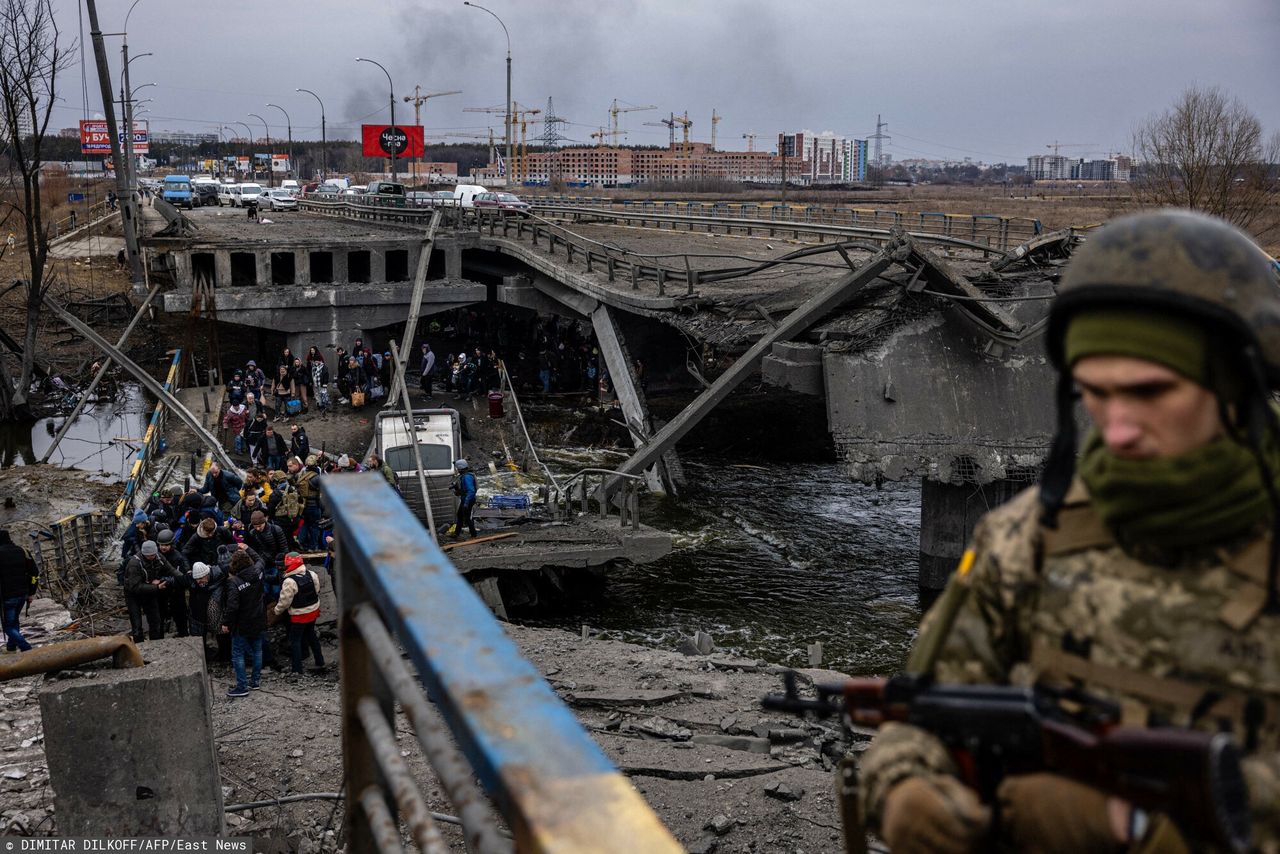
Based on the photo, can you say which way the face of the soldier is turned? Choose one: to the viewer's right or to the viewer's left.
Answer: to the viewer's left

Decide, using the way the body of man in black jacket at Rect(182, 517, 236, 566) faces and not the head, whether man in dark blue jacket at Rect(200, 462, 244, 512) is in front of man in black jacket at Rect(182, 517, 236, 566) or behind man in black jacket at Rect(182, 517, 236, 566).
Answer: behind

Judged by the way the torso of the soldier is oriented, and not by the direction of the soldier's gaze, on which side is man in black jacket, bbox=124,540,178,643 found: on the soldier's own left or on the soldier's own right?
on the soldier's own right

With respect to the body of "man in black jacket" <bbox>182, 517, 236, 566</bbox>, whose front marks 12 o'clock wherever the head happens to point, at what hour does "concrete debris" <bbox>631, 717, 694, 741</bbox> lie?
The concrete debris is roughly at 11 o'clock from the man in black jacket.

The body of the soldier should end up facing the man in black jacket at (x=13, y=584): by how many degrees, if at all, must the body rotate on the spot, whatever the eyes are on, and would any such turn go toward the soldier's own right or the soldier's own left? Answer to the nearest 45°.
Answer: approximately 90° to the soldier's own right

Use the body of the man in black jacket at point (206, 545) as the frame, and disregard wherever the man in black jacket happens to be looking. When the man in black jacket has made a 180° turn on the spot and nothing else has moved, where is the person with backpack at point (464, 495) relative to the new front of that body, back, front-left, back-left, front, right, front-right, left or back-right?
front-right

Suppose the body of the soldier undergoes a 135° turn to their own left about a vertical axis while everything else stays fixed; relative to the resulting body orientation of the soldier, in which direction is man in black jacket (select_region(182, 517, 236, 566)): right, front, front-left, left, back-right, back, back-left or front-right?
back-left

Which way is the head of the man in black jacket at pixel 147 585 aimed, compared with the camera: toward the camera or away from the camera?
toward the camera

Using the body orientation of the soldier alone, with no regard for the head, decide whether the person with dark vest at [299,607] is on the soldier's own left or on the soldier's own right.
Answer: on the soldier's own right

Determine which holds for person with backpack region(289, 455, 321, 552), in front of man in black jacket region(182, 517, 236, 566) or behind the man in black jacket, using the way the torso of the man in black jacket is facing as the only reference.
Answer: behind

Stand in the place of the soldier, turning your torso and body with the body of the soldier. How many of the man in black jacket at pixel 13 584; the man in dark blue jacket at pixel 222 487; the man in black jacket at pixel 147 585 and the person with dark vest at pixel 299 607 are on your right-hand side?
4

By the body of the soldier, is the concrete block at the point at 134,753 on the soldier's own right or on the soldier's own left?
on the soldier's own right

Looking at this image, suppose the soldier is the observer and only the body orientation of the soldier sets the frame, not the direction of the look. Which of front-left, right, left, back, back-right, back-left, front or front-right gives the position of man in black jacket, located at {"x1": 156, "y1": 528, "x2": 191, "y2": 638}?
right

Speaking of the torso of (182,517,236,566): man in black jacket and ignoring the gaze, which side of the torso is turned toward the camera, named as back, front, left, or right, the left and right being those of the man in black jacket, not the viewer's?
front

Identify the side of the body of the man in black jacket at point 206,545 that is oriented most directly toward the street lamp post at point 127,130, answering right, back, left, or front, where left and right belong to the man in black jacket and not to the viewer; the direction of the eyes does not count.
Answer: back

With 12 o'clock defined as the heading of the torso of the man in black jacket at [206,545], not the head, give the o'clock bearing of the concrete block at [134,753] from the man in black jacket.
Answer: The concrete block is roughly at 12 o'clock from the man in black jacket.

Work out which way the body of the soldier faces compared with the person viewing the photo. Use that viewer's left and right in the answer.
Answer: facing the viewer and to the left of the viewer
